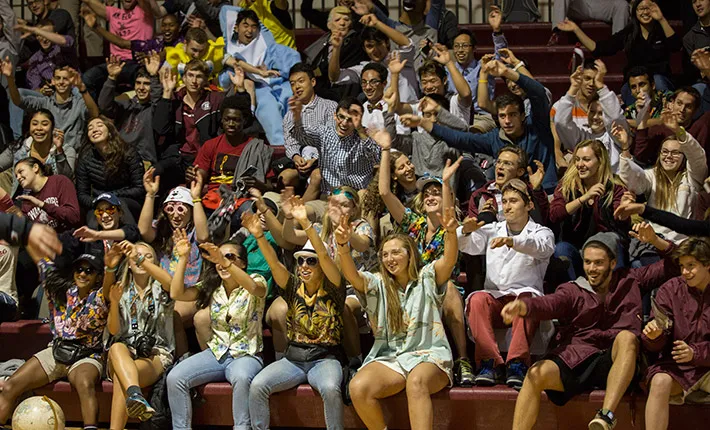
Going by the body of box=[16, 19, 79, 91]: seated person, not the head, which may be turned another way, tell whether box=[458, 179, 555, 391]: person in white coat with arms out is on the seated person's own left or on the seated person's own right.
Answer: on the seated person's own left

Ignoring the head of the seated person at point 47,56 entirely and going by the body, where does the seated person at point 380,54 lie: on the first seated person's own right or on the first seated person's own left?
on the first seated person's own left

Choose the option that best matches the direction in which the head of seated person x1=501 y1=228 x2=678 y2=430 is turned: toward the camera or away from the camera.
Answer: toward the camera

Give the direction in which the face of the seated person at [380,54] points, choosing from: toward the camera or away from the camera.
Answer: toward the camera

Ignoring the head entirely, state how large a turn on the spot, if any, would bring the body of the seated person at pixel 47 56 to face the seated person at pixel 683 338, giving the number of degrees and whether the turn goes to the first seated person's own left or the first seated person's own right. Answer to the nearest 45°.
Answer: approximately 90° to the first seated person's own left

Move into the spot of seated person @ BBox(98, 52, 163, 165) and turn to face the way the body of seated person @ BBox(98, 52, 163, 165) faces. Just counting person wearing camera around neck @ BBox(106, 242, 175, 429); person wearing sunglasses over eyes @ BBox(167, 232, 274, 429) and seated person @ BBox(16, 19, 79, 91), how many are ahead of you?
2

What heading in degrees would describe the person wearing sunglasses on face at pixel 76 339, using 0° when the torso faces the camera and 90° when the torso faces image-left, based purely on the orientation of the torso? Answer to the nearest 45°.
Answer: approximately 0°

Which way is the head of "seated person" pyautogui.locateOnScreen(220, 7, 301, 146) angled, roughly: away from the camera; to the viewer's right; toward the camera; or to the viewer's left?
toward the camera

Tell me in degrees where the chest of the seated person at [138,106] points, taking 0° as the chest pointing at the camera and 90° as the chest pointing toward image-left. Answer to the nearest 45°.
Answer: approximately 0°

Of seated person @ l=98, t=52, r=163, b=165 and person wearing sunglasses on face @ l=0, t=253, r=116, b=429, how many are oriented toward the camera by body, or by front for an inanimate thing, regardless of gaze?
2

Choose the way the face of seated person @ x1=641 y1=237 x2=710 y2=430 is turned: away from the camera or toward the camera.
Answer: toward the camera

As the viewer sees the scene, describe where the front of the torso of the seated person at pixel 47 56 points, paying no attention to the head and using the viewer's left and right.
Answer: facing the viewer and to the left of the viewer

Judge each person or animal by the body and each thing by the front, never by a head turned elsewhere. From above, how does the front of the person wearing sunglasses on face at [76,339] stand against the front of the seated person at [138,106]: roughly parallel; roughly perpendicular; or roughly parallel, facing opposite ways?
roughly parallel

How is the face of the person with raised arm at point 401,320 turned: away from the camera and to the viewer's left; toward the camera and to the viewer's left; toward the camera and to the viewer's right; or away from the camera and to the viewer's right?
toward the camera and to the viewer's left

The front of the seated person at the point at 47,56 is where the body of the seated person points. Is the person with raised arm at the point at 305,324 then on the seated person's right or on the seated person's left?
on the seated person's left

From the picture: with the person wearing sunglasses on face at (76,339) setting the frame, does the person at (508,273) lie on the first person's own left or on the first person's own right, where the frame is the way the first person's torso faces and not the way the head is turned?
on the first person's own left

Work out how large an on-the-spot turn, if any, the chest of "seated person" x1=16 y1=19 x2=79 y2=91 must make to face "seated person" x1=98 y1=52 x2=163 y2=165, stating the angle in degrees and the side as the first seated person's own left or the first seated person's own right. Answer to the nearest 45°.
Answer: approximately 90° to the first seated person's own left
